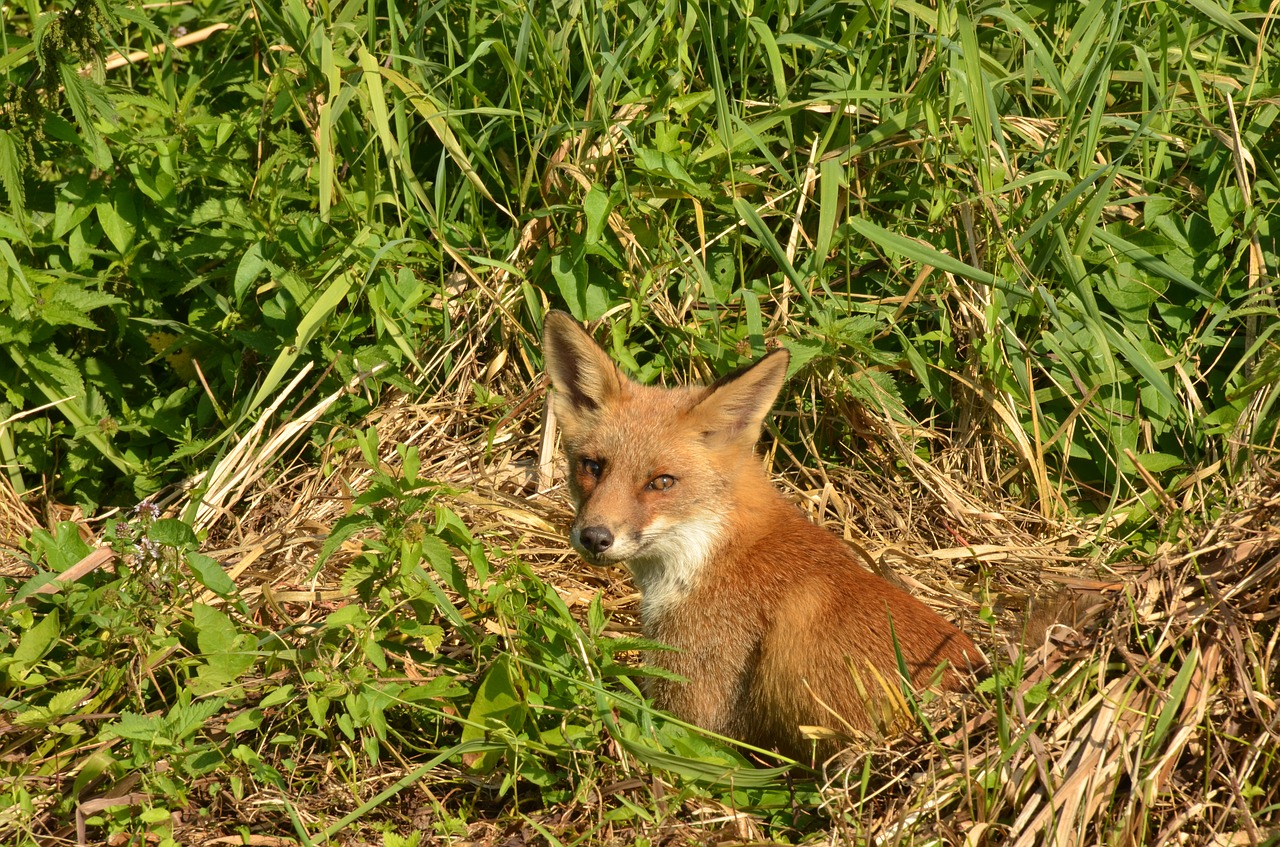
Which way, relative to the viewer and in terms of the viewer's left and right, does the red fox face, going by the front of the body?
facing the viewer and to the left of the viewer
